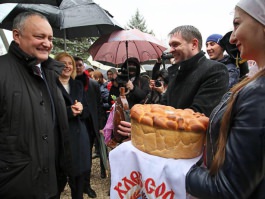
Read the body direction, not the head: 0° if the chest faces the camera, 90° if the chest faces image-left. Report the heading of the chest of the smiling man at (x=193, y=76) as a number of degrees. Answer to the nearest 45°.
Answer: approximately 45°

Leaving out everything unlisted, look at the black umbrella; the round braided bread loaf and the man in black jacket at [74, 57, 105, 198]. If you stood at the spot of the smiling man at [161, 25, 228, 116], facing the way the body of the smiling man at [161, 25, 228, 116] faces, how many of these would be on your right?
2

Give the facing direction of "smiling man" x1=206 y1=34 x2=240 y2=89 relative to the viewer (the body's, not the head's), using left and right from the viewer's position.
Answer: facing the viewer and to the left of the viewer

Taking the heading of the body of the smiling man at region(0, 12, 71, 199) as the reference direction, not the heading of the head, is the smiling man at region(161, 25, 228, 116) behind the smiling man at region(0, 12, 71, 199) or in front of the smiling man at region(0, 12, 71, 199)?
in front

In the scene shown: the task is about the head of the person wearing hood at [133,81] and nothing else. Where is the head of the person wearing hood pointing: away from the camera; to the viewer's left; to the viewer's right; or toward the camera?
toward the camera

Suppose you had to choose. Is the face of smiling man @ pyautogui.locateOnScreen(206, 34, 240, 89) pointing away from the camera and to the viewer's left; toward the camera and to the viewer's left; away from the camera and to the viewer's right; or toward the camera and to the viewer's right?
toward the camera and to the viewer's left

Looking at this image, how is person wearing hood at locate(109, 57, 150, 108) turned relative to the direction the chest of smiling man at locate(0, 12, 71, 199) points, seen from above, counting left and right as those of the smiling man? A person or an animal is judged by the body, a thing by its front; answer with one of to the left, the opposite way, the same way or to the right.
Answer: to the right

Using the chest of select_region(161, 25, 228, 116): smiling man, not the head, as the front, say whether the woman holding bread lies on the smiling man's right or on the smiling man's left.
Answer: on the smiling man's left

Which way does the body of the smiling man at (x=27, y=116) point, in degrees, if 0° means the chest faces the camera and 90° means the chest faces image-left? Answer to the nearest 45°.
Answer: approximately 315°

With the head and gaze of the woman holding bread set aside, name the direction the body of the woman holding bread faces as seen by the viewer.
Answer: to the viewer's left

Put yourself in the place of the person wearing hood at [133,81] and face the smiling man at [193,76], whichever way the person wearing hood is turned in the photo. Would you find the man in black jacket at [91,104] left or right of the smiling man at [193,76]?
right

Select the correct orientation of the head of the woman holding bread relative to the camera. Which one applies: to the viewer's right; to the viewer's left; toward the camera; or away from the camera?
to the viewer's left

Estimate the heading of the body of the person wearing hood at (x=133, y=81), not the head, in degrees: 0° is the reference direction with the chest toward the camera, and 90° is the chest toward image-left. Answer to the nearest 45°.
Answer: approximately 45°

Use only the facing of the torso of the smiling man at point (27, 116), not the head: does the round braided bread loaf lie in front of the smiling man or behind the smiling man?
in front

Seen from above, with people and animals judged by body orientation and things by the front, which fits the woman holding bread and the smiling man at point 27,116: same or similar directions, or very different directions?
very different directions

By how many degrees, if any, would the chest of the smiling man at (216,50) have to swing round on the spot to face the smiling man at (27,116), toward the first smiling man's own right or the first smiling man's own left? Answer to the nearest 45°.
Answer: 0° — they already face them
